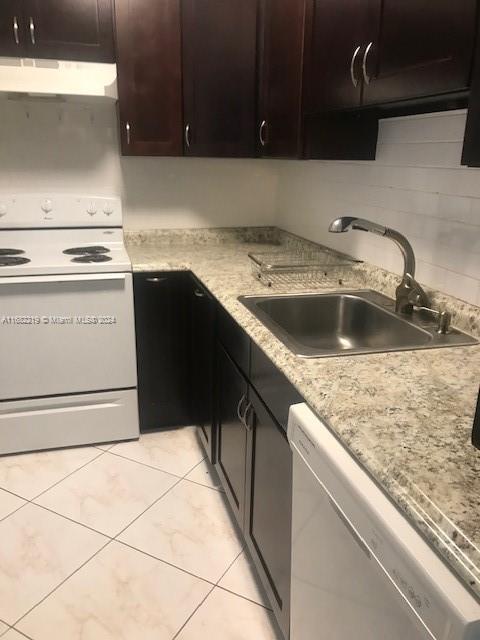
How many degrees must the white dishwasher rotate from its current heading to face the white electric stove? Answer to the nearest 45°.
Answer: approximately 90° to its right

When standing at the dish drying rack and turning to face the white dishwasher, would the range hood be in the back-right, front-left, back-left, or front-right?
back-right

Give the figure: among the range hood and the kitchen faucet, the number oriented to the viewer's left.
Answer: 1

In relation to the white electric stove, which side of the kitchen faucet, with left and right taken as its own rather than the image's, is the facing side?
front

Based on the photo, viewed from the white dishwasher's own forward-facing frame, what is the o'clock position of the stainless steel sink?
The stainless steel sink is roughly at 4 o'clock from the white dishwasher.

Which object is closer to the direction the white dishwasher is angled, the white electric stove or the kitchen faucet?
the white electric stove

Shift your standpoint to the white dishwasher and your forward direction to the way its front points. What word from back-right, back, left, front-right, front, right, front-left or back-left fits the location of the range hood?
right

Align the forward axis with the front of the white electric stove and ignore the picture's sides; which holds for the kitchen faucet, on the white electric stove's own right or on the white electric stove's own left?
on the white electric stove's own left

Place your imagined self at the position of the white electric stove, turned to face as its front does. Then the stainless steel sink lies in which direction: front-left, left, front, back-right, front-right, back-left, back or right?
front-left

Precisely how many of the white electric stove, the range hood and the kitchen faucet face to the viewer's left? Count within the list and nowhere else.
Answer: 1

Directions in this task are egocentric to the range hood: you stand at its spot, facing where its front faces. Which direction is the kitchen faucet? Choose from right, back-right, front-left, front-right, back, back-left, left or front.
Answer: front-left

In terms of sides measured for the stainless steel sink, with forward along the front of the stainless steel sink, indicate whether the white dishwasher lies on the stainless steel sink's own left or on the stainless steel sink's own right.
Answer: on the stainless steel sink's own left

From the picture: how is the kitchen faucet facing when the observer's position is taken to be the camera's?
facing to the left of the viewer
